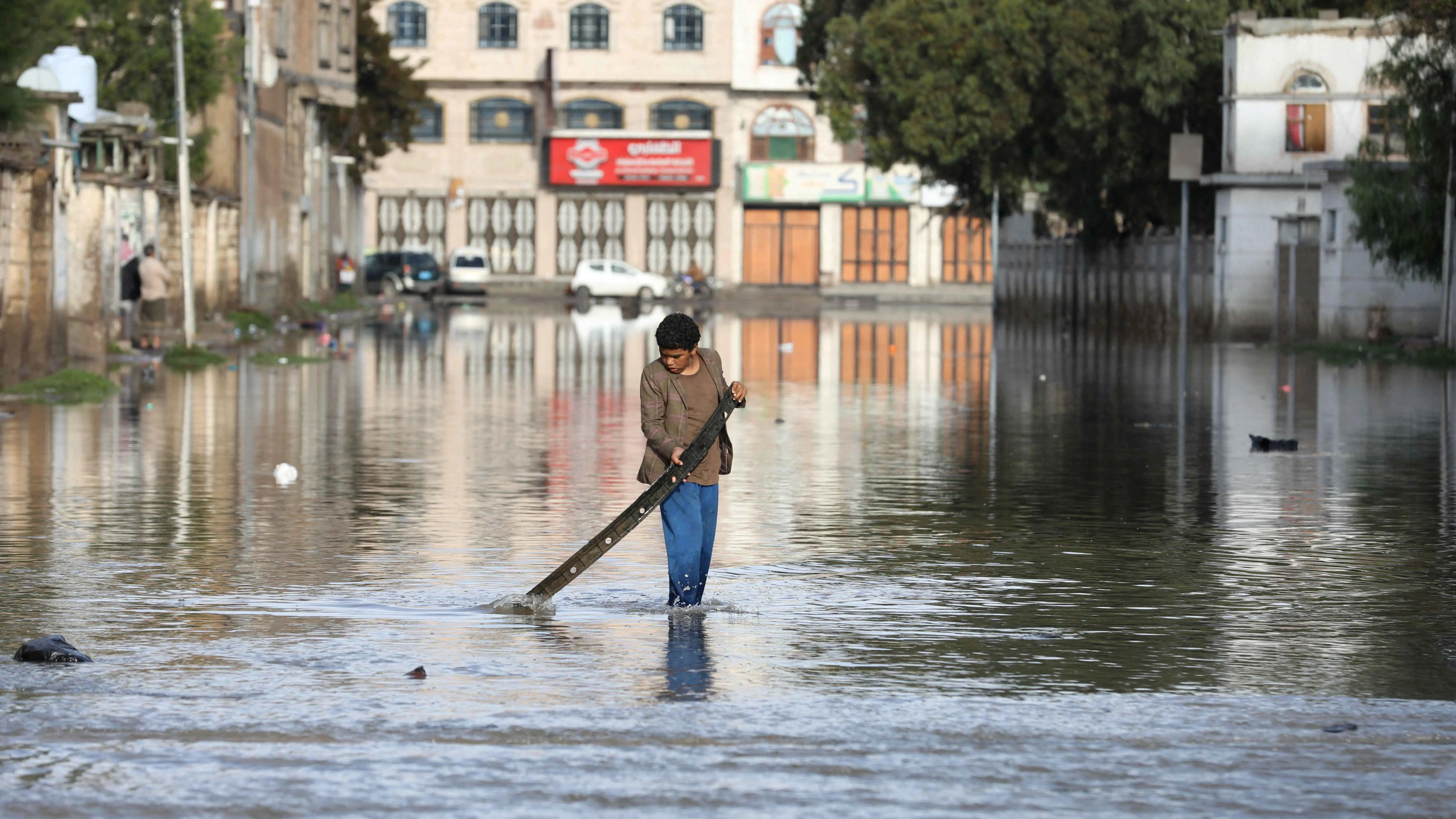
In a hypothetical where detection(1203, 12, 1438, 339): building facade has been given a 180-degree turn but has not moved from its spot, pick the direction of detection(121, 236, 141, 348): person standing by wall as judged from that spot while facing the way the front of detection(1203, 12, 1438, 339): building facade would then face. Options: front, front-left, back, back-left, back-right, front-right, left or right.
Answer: back-left

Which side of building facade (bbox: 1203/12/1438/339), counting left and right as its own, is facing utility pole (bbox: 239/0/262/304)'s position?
right

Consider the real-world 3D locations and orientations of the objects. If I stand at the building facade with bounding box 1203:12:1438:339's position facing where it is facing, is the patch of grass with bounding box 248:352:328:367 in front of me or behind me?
in front

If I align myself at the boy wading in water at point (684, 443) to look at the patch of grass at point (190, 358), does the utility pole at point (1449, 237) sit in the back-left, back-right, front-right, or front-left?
front-right

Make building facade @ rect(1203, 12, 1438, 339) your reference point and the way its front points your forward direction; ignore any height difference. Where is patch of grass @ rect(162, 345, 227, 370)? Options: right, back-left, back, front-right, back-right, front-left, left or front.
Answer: front-right

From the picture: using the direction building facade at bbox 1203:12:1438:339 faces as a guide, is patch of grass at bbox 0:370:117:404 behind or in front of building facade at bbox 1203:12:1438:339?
in front

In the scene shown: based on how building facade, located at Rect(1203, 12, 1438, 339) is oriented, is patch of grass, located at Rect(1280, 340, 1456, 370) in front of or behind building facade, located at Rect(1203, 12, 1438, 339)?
in front

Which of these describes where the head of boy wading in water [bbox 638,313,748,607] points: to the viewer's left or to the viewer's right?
to the viewer's left

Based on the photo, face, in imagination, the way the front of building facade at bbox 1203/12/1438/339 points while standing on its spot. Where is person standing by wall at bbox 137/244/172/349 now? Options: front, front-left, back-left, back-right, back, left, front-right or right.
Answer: front-right

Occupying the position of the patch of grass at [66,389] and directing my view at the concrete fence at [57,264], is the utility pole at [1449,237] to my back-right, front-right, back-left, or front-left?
front-right

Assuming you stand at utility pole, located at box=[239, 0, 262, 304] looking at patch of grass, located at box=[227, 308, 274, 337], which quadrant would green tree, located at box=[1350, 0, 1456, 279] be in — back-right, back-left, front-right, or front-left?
front-left

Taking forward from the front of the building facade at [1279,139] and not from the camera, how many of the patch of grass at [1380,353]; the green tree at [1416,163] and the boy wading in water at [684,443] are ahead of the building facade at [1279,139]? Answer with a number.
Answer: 3

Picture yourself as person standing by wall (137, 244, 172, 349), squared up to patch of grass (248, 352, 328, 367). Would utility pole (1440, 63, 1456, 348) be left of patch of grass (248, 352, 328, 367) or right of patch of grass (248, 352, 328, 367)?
left

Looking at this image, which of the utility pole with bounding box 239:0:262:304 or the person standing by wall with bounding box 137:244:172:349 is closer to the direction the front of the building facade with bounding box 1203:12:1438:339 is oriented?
the person standing by wall

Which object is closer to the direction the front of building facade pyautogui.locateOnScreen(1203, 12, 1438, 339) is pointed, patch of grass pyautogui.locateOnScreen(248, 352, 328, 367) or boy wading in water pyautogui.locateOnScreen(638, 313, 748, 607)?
the boy wading in water

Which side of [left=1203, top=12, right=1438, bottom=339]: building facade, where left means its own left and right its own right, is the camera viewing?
front
